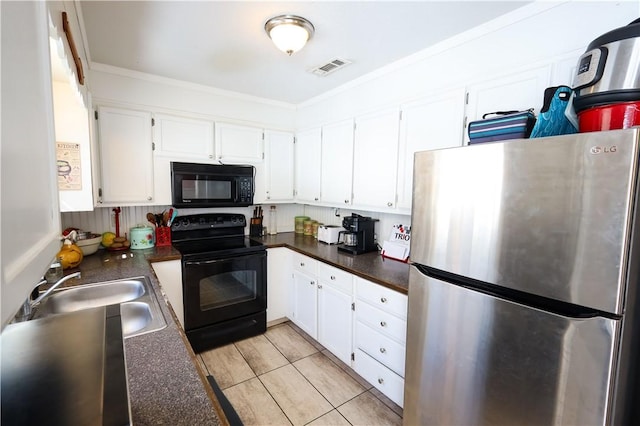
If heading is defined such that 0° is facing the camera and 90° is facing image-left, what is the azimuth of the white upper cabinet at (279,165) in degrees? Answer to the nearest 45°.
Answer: approximately 315°

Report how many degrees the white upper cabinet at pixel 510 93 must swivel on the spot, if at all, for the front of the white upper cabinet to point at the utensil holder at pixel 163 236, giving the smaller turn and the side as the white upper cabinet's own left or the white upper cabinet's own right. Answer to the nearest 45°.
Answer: approximately 45° to the white upper cabinet's own right

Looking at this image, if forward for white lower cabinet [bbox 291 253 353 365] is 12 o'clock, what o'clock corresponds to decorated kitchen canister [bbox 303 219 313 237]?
The decorated kitchen canister is roughly at 4 o'clock from the white lower cabinet.

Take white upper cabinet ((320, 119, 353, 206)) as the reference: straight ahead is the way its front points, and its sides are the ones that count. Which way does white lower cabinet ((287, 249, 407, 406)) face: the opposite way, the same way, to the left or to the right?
the same way

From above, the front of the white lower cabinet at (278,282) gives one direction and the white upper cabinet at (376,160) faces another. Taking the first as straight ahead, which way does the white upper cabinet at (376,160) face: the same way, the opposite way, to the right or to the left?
to the right

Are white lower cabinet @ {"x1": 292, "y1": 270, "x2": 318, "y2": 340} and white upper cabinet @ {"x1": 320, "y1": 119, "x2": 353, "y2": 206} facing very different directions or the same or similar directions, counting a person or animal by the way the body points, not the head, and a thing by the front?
same or similar directions

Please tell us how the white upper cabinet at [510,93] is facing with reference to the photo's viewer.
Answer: facing the viewer and to the left of the viewer

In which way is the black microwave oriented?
toward the camera

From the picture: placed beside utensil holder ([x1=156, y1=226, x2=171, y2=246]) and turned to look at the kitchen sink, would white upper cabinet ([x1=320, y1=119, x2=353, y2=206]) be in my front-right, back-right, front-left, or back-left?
front-left

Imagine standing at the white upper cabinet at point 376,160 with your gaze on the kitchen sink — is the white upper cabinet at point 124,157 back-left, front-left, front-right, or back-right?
front-right

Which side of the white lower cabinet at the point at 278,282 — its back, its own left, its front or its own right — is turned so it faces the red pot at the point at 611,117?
front

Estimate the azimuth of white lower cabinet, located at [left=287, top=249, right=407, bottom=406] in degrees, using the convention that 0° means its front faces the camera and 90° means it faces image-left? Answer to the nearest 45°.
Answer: approximately 45°

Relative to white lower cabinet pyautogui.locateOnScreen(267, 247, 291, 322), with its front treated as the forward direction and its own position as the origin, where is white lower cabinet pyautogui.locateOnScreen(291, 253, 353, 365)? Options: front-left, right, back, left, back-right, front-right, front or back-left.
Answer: front

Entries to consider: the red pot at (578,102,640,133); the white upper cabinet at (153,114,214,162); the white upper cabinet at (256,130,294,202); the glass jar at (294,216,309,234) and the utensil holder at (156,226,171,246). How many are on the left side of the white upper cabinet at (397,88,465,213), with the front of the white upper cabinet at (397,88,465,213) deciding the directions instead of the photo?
1

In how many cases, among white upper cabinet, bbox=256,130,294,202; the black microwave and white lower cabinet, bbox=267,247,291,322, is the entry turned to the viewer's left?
0
